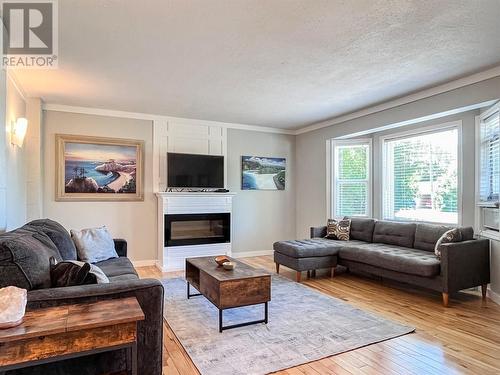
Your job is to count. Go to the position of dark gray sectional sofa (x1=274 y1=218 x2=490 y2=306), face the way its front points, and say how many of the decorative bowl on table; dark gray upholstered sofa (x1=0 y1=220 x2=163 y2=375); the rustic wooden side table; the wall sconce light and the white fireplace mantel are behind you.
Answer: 0

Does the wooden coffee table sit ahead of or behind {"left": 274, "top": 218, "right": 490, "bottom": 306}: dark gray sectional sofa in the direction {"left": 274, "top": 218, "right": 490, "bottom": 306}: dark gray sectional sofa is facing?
ahead

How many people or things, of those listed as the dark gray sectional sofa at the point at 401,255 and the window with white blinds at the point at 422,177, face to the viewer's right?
0

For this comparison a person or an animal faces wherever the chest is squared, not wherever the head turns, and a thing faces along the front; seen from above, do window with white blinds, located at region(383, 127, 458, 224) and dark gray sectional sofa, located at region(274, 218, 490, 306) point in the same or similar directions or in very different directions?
same or similar directions

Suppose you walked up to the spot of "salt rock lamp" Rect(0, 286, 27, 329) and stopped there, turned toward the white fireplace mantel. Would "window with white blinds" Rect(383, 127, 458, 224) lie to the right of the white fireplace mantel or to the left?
right

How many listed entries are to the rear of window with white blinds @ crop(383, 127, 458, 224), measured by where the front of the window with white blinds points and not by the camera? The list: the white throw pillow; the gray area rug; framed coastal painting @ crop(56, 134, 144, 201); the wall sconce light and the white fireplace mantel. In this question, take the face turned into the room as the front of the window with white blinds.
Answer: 0

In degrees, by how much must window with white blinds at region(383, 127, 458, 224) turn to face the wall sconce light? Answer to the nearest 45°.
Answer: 0° — it already faces it

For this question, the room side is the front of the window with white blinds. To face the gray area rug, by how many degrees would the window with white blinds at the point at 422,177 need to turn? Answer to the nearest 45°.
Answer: approximately 45° to its left

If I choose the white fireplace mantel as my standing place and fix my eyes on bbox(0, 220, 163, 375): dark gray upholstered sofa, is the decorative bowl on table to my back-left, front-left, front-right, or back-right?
front-left

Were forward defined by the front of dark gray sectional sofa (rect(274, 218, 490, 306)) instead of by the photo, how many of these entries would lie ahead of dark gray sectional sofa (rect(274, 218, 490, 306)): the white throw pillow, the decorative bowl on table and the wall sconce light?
3

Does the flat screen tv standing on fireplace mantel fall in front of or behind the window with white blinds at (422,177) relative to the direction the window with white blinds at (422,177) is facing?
in front

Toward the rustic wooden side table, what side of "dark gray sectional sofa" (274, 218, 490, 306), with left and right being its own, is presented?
front

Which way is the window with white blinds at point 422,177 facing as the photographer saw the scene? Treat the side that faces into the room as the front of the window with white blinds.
facing the viewer and to the left of the viewer

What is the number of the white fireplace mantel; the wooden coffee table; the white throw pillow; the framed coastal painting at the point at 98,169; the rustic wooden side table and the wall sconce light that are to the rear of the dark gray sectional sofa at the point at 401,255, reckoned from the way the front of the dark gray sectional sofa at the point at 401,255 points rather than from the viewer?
0

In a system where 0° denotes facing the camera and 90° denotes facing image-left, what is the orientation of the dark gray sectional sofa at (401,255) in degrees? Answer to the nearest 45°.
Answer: approximately 45°
